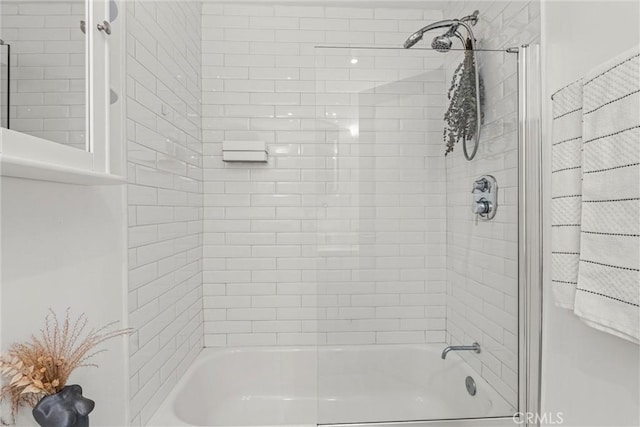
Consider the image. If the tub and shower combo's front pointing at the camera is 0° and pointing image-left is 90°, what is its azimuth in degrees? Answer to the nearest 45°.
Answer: approximately 0°

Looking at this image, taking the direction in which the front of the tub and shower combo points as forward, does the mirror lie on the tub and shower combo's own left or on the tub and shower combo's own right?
on the tub and shower combo's own right
